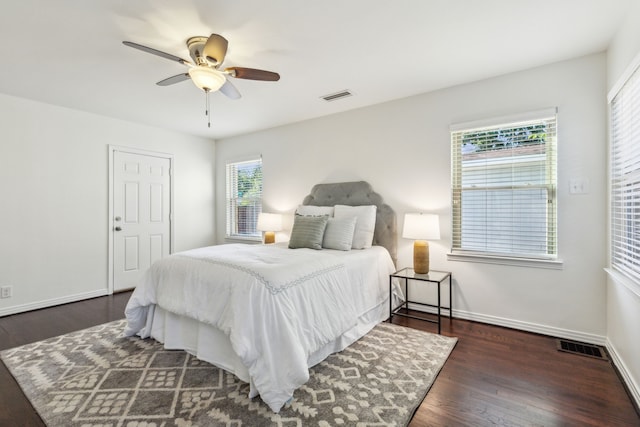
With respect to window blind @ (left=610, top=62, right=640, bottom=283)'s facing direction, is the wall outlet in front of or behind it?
in front

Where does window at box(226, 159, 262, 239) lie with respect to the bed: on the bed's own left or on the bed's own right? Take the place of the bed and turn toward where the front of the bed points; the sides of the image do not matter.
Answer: on the bed's own right

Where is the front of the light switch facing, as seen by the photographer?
facing the viewer

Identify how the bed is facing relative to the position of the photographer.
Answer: facing the viewer and to the left of the viewer

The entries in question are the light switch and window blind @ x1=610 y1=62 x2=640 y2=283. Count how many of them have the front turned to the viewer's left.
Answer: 1

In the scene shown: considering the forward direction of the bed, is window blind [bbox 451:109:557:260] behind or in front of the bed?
behind

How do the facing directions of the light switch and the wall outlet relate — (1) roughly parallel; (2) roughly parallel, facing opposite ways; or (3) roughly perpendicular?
roughly perpendicular

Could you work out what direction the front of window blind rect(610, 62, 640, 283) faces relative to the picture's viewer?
facing to the left of the viewer

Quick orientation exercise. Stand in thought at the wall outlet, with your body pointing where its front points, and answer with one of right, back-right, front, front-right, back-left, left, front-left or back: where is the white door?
left

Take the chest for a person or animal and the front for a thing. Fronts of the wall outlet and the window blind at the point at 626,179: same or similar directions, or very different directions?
very different directions

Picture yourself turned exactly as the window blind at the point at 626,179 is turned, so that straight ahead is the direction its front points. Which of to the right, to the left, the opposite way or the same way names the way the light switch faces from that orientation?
to the left

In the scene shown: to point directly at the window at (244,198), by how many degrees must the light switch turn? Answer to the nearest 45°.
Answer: approximately 90° to its right

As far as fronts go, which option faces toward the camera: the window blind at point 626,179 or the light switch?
the light switch
